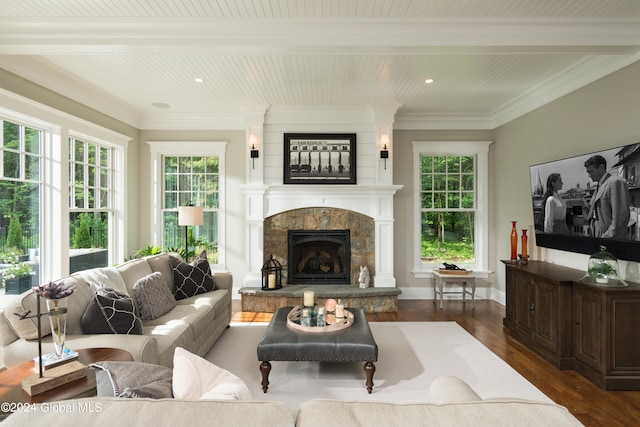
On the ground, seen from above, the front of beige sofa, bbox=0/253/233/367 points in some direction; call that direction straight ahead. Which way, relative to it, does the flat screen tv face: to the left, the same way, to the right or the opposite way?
the opposite way

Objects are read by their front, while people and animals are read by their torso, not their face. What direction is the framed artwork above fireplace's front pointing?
toward the camera

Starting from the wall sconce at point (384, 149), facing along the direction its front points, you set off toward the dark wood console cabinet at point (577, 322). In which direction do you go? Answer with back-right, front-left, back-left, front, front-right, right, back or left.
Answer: front-left

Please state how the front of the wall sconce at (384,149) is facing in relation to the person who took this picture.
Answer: facing the viewer

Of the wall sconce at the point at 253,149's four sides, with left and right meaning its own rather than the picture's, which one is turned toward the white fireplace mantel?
left

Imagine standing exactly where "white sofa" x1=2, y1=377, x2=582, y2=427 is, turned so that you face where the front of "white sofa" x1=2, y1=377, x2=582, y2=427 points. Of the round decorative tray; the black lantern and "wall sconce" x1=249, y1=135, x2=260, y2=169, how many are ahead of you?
3

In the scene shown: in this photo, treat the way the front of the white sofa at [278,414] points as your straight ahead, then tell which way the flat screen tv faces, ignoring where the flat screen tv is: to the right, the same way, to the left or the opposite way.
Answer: to the left

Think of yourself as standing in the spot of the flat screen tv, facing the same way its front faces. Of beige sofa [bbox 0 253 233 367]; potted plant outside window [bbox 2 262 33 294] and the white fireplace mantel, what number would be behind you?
0

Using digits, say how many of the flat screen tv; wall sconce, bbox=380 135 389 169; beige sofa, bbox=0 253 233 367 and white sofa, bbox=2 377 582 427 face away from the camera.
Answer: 1

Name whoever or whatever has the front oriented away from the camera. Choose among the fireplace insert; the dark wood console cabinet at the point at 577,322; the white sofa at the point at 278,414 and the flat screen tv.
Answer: the white sofa

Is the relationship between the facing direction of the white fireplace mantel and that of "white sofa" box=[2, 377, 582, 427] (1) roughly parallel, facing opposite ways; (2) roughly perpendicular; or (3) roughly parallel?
roughly parallel, facing opposite ways

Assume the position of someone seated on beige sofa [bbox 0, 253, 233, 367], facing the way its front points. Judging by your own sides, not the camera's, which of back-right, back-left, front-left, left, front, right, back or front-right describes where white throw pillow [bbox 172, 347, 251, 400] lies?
front-right

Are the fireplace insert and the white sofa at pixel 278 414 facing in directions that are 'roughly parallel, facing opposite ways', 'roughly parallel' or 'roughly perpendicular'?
roughly parallel, facing opposite ways

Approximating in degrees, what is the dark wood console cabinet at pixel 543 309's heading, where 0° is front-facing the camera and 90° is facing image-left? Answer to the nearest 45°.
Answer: approximately 45°

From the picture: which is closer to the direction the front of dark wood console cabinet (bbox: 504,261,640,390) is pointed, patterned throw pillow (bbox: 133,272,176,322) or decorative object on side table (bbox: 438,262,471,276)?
the patterned throw pillow

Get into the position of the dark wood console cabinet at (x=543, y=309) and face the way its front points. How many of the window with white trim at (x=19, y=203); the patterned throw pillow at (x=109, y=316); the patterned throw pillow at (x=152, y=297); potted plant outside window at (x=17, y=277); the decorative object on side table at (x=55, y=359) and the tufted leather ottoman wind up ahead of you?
6

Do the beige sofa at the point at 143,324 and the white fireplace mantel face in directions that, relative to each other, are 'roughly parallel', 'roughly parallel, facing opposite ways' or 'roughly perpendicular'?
roughly perpendicular

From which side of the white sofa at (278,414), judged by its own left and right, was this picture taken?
back

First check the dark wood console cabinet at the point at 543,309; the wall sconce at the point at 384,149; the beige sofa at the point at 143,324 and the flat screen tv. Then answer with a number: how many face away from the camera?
0
